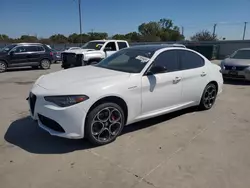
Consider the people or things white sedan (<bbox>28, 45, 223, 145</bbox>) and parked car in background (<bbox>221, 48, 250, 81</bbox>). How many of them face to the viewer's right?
0

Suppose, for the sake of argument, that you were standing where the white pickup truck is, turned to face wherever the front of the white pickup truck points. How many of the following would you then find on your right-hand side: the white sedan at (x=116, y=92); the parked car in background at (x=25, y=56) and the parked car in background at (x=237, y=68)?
1

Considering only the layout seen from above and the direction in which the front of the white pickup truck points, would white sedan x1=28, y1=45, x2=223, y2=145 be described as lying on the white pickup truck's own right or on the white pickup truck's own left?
on the white pickup truck's own left

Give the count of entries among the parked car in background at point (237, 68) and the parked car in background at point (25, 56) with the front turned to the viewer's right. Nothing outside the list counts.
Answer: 0

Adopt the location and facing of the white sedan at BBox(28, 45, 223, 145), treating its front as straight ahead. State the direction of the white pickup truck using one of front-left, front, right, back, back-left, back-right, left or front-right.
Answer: back-right

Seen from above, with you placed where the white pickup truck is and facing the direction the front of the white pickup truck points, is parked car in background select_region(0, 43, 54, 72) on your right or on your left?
on your right

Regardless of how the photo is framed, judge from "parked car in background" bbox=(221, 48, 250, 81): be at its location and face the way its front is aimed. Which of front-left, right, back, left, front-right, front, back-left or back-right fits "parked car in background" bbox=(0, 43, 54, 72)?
front-right

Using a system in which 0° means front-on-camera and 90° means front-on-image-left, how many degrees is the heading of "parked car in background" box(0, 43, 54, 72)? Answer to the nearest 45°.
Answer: approximately 90°

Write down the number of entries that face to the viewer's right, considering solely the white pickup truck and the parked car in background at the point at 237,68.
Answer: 0

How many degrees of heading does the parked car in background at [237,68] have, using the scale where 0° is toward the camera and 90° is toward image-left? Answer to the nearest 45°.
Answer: approximately 45°

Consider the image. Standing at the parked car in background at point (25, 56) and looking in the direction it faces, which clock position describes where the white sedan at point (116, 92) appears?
The white sedan is roughly at 9 o'clock from the parked car in background.

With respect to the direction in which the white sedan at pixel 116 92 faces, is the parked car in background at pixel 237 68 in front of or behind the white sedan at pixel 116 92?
behind
